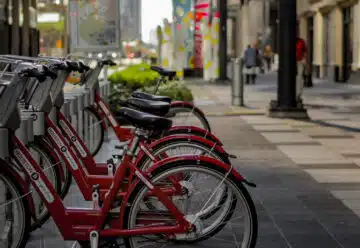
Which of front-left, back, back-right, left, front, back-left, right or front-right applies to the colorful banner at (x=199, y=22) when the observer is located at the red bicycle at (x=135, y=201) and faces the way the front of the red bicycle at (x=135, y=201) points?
right

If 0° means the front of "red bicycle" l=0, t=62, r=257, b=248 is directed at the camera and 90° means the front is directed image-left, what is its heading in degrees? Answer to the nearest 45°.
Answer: approximately 90°

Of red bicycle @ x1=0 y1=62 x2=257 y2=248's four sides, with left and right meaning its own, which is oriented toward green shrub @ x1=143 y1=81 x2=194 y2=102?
right

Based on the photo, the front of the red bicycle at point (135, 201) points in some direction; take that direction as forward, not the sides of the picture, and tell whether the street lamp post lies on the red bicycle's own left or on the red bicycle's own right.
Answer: on the red bicycle's own right

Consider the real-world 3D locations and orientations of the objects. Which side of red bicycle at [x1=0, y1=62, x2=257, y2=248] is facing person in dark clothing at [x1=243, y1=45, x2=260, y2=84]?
right

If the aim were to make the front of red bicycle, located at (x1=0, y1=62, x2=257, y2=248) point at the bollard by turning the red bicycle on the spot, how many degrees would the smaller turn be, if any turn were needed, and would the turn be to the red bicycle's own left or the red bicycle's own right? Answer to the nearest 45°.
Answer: approximately 90° to the red bicycle's own right

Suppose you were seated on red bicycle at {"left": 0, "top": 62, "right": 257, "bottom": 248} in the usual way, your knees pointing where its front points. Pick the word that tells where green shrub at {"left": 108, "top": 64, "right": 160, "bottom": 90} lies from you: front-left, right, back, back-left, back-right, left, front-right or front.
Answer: right

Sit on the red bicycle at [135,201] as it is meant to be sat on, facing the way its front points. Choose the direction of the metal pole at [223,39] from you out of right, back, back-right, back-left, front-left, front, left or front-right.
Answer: right

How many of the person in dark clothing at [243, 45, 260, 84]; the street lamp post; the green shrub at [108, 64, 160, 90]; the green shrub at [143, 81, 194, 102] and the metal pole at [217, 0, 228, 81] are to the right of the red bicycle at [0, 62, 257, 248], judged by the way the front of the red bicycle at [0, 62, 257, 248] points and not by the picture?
5
